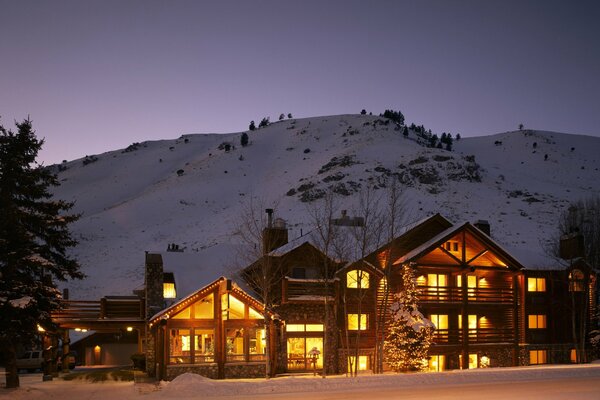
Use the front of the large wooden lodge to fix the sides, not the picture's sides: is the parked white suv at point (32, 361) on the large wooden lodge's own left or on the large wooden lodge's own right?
on the large wooden lodge's own right

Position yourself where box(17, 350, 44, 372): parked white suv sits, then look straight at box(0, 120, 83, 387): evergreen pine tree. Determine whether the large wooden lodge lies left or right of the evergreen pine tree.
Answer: left

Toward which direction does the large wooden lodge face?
toward the camera

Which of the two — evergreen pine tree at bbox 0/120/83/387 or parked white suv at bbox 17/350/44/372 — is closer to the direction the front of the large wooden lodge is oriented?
the evergreen pine tree

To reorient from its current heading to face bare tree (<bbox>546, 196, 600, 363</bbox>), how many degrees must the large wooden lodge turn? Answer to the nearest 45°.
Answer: approximately 135° to its left

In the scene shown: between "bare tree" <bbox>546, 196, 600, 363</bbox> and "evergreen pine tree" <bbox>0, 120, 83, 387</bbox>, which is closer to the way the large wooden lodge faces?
the evergreen pine tree

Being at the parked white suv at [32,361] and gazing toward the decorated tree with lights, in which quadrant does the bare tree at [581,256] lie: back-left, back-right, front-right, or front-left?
front-left
